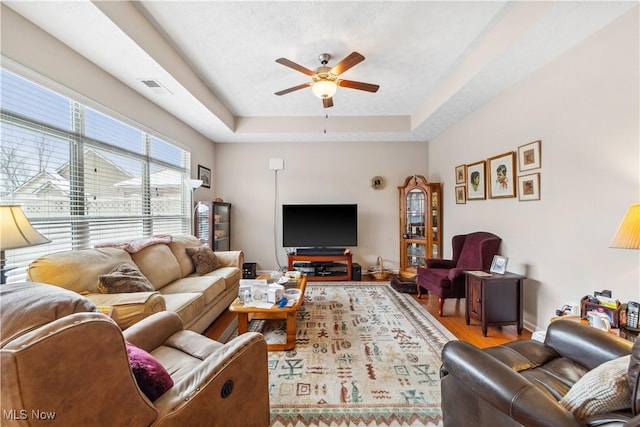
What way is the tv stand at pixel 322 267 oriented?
toward the camera

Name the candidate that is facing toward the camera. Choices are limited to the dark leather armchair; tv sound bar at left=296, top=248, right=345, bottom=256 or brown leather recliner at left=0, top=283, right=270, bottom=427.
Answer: the tv sound bar

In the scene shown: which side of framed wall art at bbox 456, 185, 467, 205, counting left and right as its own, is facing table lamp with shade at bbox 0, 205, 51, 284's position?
front

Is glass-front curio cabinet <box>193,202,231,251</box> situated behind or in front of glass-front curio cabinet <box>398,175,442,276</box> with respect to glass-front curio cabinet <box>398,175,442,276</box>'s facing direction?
in front

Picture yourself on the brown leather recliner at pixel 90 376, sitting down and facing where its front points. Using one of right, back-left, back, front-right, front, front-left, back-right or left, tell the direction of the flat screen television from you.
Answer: front

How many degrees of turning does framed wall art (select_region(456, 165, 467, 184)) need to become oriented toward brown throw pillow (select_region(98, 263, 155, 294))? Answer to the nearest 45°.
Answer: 0° — it already faces it

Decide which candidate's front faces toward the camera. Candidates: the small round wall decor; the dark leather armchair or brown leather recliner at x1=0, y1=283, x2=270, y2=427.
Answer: the small round wall decor

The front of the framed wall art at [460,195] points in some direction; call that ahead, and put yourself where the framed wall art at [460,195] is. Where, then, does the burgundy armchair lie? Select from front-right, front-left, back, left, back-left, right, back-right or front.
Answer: front-left

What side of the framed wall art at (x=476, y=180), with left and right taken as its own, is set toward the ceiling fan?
front

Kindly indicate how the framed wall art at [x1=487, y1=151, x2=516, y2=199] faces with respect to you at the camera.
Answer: facing the viewer and to the left of the viewer

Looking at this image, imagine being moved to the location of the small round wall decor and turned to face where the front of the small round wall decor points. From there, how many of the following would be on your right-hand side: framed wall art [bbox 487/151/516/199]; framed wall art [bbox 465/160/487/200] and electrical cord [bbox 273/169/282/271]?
1

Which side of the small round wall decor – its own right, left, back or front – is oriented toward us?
front

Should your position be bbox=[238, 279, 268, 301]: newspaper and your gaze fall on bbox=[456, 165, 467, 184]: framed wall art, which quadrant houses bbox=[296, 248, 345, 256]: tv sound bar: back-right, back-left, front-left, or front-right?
front-left
